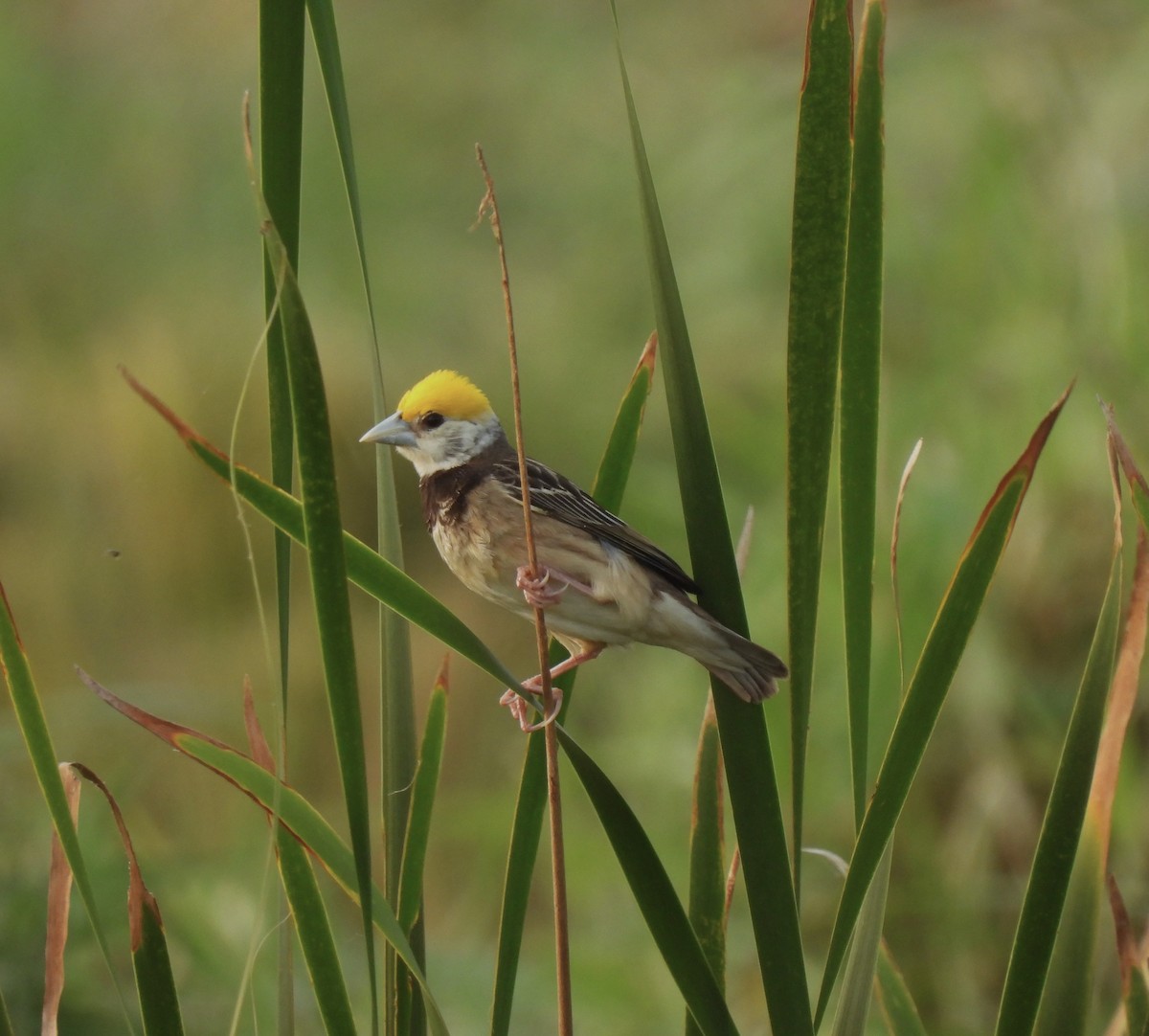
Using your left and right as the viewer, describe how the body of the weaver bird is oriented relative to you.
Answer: facing to the left of the viewer

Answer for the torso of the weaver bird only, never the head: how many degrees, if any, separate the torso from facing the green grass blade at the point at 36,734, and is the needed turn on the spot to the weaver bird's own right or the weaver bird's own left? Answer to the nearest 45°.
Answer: approximately 45° to the weaver bird's own left
